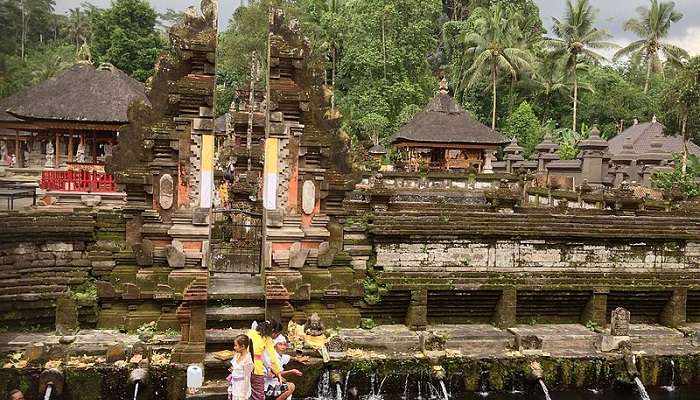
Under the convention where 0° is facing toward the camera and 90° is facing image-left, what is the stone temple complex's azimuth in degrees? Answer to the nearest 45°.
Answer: approximately 0°

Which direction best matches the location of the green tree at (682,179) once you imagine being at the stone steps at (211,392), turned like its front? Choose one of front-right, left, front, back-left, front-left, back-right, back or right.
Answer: back-left

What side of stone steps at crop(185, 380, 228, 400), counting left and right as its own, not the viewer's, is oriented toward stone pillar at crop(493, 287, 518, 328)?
left

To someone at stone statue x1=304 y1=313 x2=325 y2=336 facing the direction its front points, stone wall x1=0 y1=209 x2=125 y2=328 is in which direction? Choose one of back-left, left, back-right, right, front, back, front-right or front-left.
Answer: right

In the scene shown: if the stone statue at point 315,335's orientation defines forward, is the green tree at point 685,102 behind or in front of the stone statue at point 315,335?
behind

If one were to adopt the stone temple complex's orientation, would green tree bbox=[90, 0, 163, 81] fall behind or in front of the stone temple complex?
behind

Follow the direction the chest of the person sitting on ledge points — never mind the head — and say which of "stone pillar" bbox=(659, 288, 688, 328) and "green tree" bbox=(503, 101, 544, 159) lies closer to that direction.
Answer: the stone pillar

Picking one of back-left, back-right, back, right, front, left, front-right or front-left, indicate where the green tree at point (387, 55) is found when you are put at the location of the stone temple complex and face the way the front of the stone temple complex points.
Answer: back

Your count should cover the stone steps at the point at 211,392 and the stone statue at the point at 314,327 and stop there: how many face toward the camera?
2

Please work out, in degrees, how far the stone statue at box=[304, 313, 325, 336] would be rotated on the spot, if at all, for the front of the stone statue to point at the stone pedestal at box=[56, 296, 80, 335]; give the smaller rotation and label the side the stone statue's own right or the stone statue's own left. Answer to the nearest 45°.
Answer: approximately 90° to the stone statue's own right

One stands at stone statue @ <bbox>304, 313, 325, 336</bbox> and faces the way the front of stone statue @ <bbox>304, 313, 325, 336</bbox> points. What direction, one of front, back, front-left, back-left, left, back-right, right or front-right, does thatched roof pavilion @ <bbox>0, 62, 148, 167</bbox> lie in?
back-right
